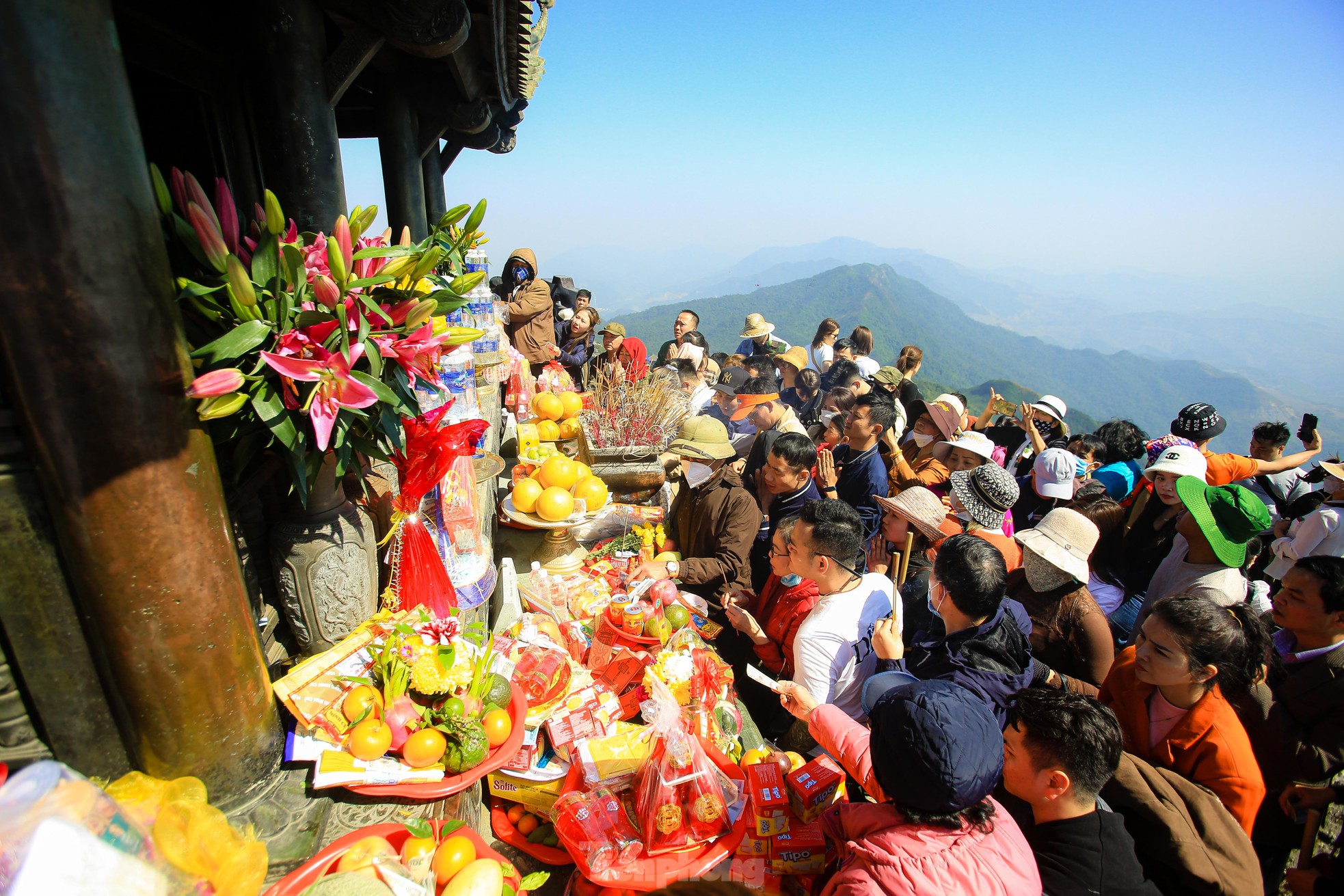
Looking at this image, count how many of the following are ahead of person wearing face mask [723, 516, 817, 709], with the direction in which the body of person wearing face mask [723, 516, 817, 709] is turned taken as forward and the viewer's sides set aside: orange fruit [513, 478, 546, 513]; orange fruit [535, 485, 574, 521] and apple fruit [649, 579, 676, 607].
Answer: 3

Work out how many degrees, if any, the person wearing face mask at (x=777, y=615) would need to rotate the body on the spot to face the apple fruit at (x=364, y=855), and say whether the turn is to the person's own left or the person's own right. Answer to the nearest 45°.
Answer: approximately 45° to the person's own left

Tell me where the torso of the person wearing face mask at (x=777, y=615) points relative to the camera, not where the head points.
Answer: to the viewer's left

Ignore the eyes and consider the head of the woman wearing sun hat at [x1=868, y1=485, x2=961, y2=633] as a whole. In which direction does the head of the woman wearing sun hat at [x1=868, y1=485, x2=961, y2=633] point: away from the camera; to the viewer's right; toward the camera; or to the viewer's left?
to the viewer's left

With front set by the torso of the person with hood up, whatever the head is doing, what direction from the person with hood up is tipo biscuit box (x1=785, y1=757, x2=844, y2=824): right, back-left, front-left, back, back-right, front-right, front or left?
front-left

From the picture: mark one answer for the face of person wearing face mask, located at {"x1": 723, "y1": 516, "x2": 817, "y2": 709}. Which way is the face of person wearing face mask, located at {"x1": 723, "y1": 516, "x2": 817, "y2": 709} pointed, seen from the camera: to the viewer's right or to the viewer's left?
to the viewer's left

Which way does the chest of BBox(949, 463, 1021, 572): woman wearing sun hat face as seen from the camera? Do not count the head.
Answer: to the viewer's left

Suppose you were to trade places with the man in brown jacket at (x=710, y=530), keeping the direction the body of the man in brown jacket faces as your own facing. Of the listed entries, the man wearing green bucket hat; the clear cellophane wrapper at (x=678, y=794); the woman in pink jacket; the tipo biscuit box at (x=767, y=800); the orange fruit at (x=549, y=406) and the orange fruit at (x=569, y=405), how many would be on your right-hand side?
2

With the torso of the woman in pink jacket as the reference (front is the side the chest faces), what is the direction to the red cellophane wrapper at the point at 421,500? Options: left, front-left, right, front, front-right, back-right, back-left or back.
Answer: front-left

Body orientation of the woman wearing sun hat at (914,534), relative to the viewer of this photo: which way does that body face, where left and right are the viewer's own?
facing to the left of the viewer

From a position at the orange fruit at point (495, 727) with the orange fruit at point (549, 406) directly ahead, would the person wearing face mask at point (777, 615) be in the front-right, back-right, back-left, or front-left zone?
front-right

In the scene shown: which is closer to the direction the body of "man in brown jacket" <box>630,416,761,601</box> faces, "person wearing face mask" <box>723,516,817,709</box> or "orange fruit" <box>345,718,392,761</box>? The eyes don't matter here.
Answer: the orange fruit

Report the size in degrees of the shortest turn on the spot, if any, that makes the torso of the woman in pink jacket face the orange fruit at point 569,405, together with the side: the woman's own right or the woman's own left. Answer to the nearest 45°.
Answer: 0° — they already face it

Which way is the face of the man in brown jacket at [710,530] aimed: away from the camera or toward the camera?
toward the camera

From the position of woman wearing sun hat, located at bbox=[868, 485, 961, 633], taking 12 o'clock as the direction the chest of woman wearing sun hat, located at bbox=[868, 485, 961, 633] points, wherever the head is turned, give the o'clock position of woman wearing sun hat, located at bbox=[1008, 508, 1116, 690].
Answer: woman wearing sun hat, located at bbox=[1008, 508, 1116, 690] is roughly at 7 o'clock from woman wearing sun hat, located at bbox=[868, 485, 961, 633].

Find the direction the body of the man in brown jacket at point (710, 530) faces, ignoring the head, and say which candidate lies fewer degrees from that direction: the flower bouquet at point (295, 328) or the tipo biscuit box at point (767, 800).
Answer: the flower bouquet

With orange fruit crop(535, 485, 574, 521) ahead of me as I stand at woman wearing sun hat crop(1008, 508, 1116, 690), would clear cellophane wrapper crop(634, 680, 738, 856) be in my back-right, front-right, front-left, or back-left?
front-left

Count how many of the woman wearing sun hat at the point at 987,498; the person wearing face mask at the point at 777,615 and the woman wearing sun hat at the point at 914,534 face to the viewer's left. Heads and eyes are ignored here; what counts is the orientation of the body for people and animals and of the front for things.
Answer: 3

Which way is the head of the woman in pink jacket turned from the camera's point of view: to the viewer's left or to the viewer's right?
to the viewer's left
